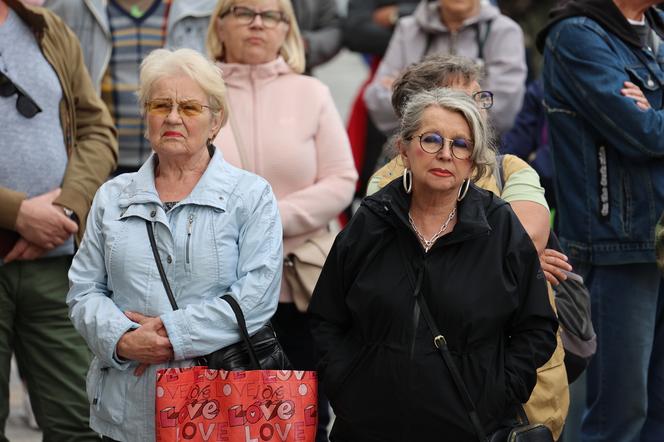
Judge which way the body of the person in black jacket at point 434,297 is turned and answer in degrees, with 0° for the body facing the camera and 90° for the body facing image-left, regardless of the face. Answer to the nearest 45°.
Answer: approximately 0°

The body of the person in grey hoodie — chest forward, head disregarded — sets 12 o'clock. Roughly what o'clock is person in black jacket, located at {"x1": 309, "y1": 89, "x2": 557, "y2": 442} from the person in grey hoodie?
The person in black jacket is roughly at 12 o'clock from the person in grey hoodie.

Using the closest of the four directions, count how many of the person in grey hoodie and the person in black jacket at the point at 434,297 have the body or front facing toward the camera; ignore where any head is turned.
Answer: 2

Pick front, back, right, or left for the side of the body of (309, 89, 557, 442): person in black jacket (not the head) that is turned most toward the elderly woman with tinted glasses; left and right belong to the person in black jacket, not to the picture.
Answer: right

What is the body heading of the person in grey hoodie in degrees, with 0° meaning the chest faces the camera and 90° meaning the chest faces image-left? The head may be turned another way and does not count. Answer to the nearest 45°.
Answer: approximately 0°

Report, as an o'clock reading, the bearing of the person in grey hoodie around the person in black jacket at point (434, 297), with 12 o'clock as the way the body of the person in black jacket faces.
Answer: The person in grey hoodie is roughly at 6 o'clock from the person in black jacket.
